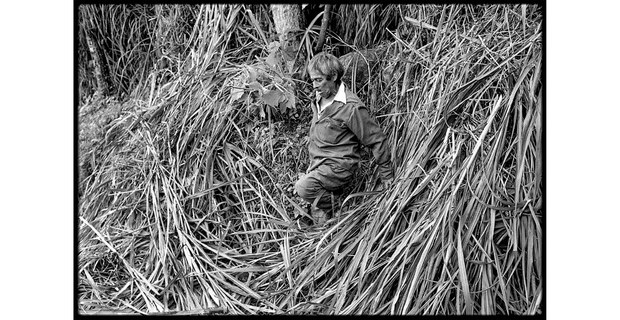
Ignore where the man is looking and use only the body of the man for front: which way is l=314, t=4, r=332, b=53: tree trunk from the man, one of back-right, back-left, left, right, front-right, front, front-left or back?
back-right

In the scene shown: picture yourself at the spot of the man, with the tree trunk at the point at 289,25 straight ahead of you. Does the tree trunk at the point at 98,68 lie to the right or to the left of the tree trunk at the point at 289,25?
left

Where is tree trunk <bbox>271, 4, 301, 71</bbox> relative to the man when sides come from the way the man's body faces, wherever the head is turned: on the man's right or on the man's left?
on the man's right

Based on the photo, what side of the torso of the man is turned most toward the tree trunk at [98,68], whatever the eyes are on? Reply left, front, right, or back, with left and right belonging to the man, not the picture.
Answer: right

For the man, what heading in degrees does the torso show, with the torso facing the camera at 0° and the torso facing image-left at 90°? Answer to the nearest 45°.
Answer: approximately 45°
